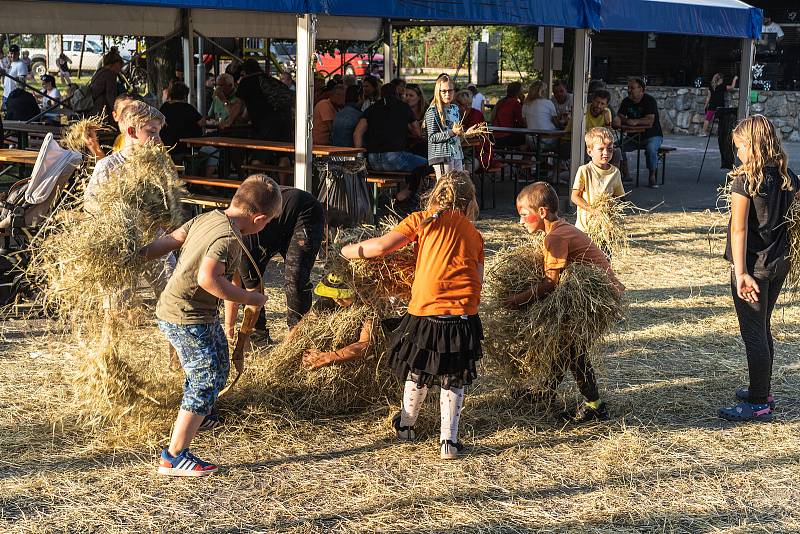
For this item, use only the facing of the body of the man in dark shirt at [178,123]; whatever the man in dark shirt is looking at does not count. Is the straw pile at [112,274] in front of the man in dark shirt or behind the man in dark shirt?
behind

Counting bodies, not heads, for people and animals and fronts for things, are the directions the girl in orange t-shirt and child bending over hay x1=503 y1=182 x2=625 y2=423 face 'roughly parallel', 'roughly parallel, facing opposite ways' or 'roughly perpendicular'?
roughly perpendicular

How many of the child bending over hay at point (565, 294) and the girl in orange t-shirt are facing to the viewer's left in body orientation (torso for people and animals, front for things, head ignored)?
1

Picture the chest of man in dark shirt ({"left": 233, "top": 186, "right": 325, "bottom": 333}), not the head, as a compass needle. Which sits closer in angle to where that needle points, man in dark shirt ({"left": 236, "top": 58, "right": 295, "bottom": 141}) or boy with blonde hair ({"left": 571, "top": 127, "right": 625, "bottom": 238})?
the man in dark shirt

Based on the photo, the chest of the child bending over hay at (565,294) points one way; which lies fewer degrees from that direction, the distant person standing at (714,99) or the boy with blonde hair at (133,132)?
the boy with blonde hair

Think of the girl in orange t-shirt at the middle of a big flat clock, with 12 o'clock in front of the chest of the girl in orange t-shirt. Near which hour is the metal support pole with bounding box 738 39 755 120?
The metal support pole is roughly at 1 o'clock from the girl in orange t-shirt.

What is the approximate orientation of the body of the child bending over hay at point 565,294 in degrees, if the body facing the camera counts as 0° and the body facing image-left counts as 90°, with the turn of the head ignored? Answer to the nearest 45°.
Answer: approximately 90°

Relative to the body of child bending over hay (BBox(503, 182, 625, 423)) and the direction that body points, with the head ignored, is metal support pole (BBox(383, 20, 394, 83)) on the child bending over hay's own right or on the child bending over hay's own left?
on the child bending over hay's own right

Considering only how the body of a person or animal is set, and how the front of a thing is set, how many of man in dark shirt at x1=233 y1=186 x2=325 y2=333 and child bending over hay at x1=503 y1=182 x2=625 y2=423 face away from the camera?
0

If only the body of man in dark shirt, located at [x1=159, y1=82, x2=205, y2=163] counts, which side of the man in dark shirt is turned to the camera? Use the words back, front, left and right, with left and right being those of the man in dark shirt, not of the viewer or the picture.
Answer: back

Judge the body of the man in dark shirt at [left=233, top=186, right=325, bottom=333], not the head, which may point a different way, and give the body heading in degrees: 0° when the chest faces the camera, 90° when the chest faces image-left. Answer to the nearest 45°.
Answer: approximately 90°

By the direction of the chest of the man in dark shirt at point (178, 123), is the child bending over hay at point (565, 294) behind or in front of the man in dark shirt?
behind

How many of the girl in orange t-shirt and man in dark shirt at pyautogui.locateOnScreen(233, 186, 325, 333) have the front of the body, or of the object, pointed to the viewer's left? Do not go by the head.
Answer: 1
